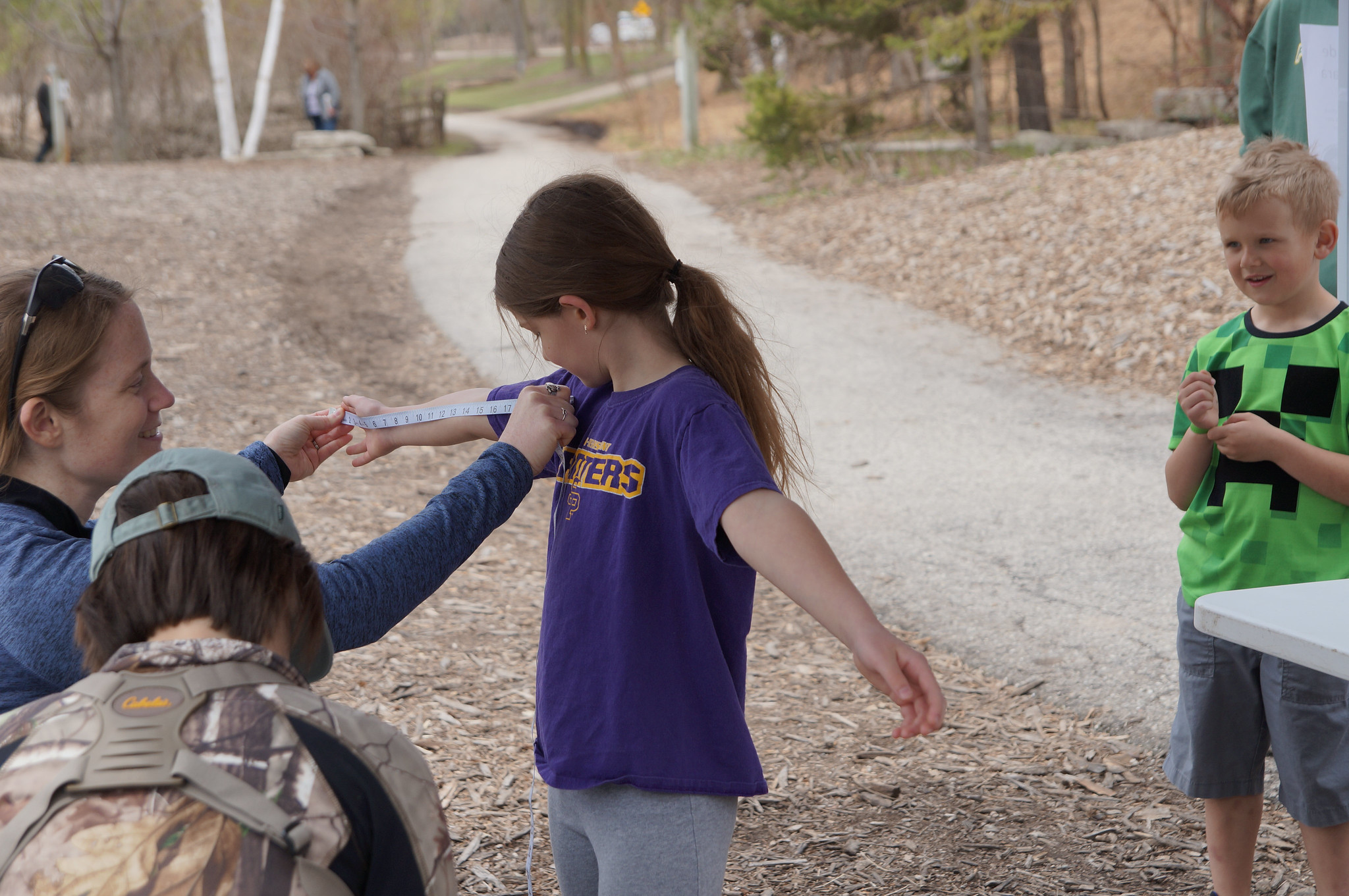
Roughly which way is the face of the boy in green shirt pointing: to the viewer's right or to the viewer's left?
to the viewer's left

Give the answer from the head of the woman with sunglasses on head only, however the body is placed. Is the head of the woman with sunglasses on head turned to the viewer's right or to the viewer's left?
to the viewer's right

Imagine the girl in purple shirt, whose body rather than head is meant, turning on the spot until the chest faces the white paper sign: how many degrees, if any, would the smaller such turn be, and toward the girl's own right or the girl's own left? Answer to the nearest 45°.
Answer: approximately 180°

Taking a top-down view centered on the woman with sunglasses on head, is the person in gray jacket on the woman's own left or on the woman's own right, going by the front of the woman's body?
on the woman's own left

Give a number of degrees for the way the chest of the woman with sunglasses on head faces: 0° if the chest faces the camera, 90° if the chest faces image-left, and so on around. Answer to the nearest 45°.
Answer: approximately 270°

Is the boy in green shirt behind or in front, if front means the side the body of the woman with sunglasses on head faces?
in front

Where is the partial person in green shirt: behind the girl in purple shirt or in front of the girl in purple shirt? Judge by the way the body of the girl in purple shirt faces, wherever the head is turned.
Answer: behind

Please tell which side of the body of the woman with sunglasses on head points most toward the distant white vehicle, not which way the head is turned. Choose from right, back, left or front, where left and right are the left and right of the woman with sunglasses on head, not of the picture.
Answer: left

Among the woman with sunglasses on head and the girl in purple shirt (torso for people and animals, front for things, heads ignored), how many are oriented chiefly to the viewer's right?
1

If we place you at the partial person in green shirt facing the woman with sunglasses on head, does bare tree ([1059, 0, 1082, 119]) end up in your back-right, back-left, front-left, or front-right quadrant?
back-right

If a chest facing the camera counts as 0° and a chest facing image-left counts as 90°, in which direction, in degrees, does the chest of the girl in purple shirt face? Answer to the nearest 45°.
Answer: approximately 45°

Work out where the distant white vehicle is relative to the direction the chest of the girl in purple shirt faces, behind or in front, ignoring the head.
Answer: behind
